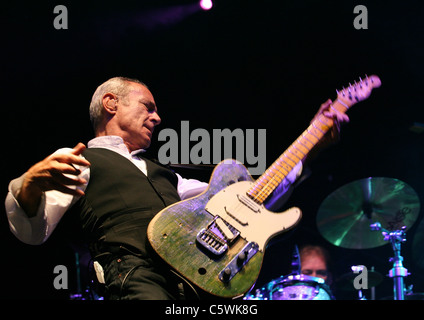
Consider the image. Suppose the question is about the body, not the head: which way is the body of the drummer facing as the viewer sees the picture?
toward the camera

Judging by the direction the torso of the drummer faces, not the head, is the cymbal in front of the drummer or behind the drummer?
in front

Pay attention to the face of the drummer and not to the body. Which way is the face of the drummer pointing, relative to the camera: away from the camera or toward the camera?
toward the camera

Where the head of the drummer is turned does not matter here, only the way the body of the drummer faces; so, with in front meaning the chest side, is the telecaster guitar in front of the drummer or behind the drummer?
in front

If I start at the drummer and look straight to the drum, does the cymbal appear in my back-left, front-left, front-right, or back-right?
front-left

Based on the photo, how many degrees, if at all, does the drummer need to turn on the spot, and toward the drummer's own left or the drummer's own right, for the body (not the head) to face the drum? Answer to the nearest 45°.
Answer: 0° — they already face it
